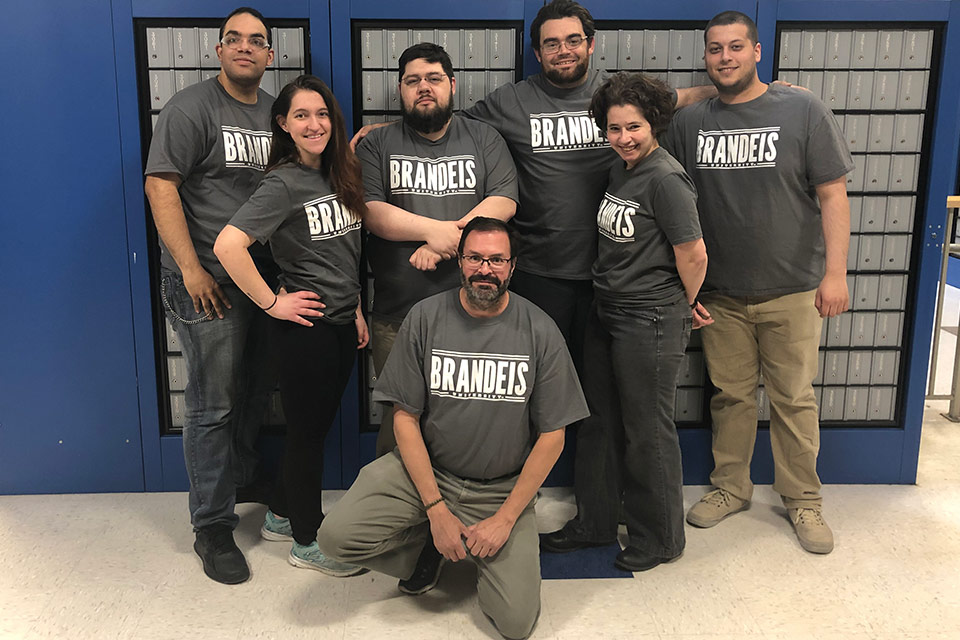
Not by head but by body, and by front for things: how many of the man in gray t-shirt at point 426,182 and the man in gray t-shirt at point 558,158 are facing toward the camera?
2

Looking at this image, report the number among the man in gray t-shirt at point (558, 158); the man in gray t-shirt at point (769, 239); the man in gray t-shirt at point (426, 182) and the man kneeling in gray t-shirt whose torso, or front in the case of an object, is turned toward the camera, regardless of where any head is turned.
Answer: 4

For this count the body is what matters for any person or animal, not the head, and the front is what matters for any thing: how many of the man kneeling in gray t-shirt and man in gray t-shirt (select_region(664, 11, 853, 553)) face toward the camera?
2

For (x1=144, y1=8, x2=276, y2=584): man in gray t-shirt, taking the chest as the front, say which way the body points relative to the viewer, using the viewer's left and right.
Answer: facing the viewer and to the right of the viewer

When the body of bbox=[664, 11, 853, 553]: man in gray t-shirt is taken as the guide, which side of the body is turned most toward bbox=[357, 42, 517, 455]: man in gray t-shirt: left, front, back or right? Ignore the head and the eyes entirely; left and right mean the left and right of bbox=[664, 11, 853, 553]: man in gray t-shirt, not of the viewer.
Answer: right

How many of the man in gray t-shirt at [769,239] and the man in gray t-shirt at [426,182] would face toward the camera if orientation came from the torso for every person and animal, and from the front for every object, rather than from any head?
2

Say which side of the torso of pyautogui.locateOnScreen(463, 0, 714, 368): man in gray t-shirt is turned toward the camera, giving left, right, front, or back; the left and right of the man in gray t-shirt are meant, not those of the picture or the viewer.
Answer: front

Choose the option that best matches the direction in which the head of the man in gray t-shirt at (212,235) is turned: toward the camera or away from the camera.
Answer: toward the camera
